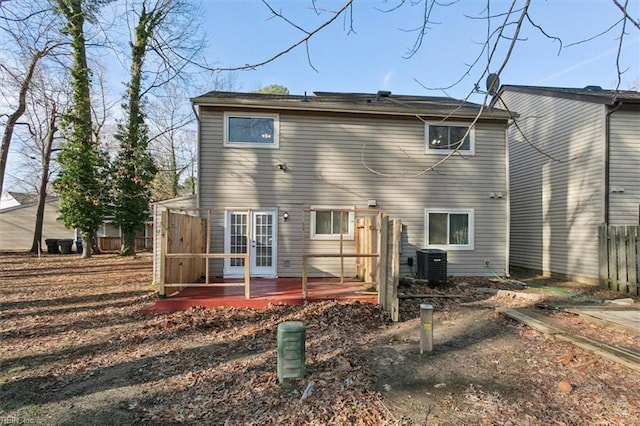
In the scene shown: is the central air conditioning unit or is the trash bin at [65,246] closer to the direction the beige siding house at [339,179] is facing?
the trash bin

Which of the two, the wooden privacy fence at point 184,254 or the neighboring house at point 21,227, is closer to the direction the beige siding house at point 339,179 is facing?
the neighboring house

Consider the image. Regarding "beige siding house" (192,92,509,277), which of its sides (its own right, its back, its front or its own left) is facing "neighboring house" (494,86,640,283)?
right

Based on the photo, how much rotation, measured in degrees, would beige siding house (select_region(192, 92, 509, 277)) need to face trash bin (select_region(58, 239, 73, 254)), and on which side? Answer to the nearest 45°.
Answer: approximately 45° to its left

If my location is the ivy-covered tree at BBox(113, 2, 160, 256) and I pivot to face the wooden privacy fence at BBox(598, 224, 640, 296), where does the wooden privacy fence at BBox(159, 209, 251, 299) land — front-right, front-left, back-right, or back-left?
front-right

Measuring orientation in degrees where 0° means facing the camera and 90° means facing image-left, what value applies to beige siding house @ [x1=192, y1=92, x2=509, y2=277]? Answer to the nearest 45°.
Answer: approximately 180°

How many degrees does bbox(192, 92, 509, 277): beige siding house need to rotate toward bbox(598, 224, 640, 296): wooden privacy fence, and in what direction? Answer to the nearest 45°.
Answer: approximately 90° to its right

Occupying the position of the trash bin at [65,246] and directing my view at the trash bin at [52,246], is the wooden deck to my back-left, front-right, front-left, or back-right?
back-left
